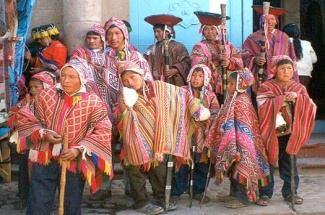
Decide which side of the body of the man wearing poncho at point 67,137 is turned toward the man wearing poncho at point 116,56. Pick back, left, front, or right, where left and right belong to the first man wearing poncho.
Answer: back

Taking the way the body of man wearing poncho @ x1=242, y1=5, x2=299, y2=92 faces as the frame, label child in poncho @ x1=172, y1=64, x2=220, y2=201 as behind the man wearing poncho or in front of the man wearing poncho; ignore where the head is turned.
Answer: in front

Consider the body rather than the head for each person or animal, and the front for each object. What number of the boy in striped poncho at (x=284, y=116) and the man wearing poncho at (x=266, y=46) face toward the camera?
2

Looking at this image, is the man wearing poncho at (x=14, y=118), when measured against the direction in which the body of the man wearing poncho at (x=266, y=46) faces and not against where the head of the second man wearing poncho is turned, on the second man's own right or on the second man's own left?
on the second man's own right

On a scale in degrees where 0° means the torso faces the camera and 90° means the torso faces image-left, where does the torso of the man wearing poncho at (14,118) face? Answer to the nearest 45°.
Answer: approximately 45°

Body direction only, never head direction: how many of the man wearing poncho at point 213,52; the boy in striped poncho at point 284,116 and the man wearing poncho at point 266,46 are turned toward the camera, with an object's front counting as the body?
3

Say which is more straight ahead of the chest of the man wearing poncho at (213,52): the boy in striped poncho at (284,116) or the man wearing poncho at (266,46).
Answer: the boy in striped poncho

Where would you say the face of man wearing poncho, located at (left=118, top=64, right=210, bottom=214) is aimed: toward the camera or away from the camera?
toward the camera

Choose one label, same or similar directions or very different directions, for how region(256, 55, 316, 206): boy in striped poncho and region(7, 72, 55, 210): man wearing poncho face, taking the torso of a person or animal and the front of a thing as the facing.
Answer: same or similar directions

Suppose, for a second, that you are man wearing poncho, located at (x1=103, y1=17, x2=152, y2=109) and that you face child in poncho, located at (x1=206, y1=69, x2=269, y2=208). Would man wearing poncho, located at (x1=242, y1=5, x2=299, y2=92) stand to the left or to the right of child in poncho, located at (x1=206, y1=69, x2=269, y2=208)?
left

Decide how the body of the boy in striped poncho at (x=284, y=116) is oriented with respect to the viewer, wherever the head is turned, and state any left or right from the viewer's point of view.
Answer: facing the viewer

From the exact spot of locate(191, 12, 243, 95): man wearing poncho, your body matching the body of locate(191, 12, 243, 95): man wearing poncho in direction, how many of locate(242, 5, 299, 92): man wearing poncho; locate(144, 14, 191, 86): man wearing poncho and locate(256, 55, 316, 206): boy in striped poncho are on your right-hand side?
1
